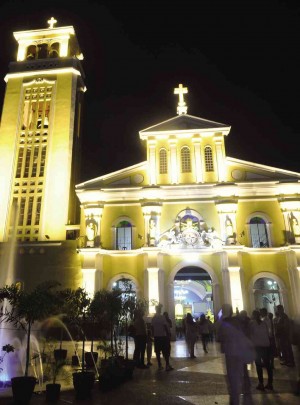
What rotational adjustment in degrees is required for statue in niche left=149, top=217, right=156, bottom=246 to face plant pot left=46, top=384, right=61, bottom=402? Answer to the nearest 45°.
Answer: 0° — it already faces it

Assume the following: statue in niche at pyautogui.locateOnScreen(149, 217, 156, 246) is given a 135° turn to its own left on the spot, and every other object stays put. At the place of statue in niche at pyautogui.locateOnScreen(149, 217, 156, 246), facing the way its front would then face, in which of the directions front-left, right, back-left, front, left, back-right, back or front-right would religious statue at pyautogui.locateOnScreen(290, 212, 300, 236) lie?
front-right

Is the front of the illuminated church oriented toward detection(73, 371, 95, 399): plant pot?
yes

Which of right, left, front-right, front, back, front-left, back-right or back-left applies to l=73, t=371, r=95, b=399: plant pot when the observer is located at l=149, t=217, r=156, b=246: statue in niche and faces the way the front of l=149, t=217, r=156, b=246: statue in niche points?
front

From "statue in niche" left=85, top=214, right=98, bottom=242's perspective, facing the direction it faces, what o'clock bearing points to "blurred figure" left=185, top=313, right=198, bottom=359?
The blurred figure is roughly at 11 o'clock from the statue in niche.

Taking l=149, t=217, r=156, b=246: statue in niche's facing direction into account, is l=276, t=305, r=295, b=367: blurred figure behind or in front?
in front

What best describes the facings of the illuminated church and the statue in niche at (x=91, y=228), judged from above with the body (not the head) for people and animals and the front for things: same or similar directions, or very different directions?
same or similar directions

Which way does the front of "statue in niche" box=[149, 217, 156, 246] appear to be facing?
toward the camera

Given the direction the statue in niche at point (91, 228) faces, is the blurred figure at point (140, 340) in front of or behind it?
in front

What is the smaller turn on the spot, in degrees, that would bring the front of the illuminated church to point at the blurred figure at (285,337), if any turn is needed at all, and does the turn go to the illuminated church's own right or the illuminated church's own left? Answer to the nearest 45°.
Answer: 0° — it already faces them

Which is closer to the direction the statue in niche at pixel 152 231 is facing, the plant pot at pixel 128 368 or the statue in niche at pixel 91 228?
the plant pot

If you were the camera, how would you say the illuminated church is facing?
facing the viewer

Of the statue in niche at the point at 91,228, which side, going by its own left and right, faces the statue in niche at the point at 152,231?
left

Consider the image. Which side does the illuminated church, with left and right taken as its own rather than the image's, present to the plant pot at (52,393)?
front

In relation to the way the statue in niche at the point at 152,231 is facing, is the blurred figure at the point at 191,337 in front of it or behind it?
in front

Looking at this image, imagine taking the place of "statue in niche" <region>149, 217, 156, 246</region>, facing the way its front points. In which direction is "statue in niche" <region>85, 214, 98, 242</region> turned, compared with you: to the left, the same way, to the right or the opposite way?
the same way

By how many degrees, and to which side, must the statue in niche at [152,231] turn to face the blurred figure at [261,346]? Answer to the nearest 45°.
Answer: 0° — it already faces them
